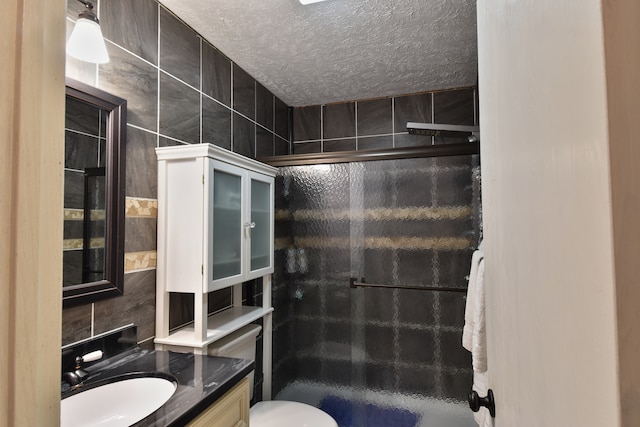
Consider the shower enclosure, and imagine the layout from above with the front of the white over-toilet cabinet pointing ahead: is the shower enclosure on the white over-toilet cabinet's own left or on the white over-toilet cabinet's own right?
on the white over-toilet cabinet's own left

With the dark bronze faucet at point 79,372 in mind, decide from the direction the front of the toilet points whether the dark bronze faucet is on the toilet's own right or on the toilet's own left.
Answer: on the toilet's own right

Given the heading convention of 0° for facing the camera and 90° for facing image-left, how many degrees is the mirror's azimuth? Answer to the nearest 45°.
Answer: approximately 315°

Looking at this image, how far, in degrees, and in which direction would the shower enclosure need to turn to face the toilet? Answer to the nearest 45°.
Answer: approximately 45° to its right
